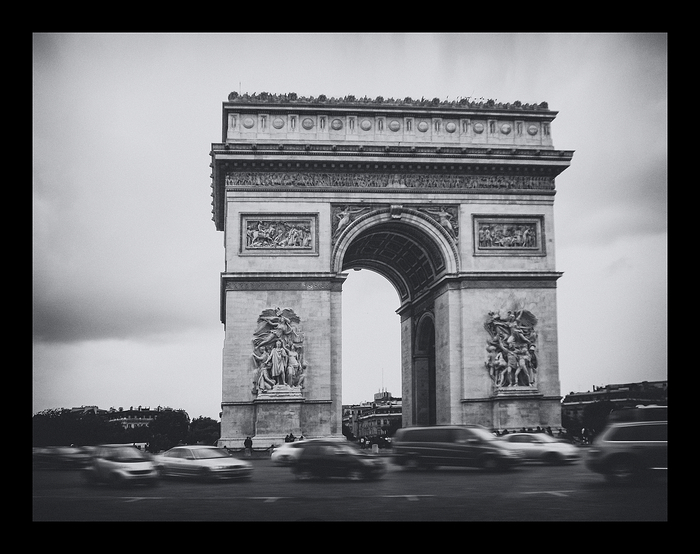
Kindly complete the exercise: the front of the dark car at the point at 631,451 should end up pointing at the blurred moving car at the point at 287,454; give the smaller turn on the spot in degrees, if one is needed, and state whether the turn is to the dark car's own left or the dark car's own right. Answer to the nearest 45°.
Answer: approximately 135° to the dark car's own left

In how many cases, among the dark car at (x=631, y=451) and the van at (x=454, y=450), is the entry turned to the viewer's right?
2

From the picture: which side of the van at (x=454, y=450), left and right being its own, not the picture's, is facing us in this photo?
right

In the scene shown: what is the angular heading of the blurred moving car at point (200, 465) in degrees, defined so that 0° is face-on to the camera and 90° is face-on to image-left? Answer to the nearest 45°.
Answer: approximately 315°

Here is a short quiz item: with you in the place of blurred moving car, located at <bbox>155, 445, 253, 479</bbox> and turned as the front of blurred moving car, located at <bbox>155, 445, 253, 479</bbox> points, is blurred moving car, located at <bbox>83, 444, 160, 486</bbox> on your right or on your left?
on your right

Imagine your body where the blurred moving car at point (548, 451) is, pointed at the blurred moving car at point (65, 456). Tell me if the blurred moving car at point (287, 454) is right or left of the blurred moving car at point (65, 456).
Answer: right

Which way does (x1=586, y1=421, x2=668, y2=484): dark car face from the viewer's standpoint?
to the viewer's right

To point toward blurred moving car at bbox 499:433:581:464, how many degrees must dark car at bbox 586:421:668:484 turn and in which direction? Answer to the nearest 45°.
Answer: approximately 90° to its left

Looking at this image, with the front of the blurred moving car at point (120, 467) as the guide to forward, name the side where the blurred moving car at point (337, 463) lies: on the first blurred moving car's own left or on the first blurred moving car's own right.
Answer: on the first blurred moving car's own left

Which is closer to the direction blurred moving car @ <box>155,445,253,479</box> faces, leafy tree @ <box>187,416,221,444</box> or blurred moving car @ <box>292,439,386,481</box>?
the blurred moving car
